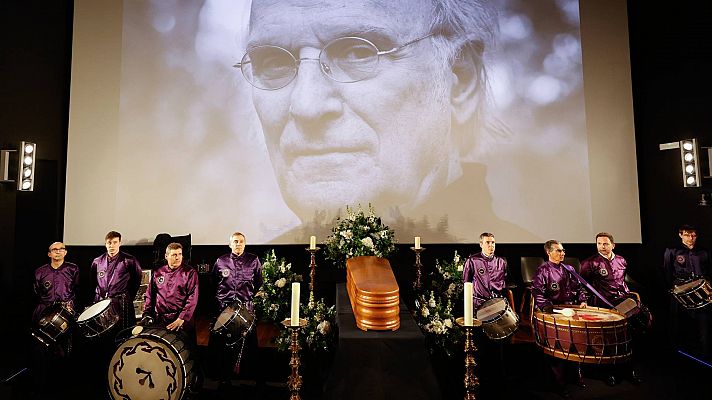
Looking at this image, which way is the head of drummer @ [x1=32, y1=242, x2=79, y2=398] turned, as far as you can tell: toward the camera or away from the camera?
toward the camera

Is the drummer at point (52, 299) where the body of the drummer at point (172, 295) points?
no

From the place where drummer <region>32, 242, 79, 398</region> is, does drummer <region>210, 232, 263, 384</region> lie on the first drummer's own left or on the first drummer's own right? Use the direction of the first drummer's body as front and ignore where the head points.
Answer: on the first drummer's own left

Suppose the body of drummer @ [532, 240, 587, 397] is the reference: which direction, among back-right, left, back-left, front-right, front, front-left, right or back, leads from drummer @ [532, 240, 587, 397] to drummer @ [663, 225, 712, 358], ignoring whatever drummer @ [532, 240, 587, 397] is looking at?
left

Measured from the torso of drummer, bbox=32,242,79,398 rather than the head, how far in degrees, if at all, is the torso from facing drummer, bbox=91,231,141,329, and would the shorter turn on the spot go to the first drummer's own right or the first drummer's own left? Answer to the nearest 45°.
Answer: approximately 90° to the first drummer's own left

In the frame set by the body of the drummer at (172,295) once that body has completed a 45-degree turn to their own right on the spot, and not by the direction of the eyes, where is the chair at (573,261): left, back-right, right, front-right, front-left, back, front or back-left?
back-left

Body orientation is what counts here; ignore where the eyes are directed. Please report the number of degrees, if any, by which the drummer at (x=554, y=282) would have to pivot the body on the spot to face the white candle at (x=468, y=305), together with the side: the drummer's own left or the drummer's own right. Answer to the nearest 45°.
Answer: approximately 45° to the drummer's own right

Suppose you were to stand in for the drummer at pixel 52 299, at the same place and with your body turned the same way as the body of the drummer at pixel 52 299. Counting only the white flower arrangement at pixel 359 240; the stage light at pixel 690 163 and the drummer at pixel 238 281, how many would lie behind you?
0

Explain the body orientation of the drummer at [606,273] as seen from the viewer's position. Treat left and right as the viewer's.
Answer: facing the viewer

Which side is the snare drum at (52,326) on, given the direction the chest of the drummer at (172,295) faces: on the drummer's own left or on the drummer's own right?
on the drummer's own right

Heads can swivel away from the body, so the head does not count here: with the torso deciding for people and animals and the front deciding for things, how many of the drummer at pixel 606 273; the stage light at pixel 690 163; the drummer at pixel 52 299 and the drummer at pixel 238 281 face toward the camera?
4

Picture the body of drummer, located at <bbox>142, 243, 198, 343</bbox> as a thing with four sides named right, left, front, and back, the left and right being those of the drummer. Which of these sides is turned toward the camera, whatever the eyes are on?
front

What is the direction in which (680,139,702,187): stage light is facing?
toward the camera
